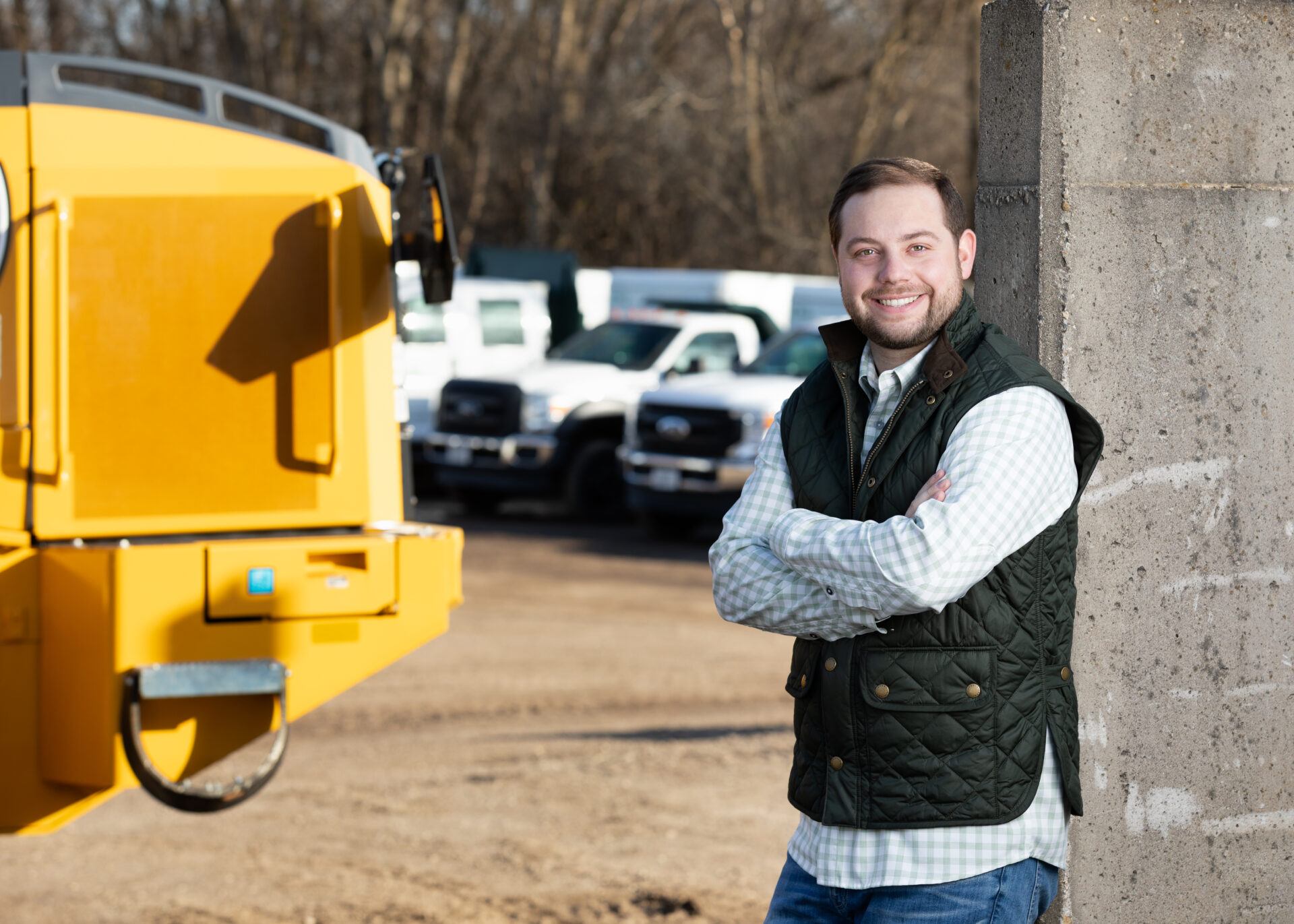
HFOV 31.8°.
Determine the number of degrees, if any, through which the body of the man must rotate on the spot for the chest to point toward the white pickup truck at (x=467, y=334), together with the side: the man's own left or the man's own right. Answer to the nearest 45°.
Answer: approximately 135° to the man's own right

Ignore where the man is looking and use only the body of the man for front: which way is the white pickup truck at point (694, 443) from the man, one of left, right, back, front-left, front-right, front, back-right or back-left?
back-right

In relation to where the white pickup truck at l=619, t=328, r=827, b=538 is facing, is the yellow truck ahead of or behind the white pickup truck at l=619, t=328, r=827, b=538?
ahead

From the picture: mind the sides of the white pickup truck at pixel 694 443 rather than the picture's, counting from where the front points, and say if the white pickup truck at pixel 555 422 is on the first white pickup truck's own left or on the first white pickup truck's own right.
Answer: on the first white pickup truck's own right

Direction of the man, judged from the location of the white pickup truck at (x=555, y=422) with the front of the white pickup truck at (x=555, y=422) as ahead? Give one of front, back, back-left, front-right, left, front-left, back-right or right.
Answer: front-left

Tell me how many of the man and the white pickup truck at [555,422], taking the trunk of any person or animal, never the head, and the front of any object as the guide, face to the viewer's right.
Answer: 0

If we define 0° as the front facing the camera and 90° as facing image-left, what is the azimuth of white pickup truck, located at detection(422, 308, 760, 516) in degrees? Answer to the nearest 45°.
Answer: approximately 45°

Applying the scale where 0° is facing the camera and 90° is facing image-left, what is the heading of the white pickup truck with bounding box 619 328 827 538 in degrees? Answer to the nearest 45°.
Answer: approximately 45°

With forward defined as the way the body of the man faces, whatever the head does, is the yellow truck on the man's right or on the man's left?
on the man's right

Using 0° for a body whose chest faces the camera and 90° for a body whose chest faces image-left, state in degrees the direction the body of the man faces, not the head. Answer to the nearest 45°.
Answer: approximately 45°
